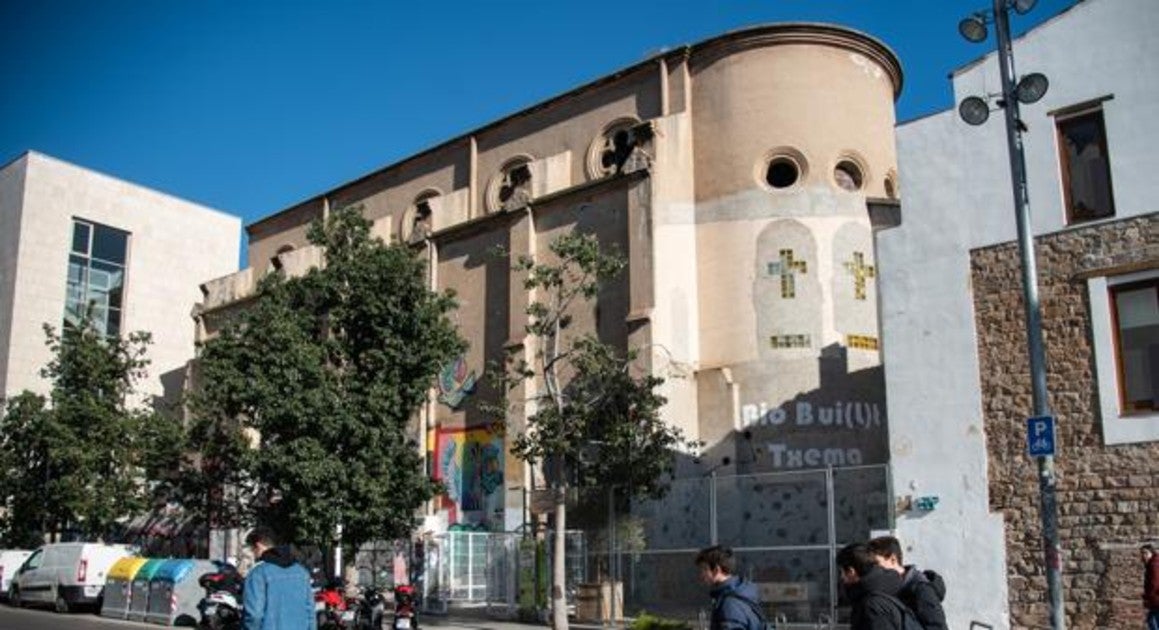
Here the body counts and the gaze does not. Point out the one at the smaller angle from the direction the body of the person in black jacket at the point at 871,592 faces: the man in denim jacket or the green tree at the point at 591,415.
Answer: the man in denim jacket

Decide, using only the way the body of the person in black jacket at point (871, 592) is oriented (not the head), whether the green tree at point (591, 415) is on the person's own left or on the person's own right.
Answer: on the person's own right

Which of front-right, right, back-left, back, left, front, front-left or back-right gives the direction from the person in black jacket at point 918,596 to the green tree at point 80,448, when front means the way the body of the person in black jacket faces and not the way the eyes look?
front-right

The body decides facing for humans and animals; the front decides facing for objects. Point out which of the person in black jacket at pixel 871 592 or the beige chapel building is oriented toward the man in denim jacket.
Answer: the person in black jacket

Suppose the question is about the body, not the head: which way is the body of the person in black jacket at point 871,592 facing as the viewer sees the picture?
to the viewer's left

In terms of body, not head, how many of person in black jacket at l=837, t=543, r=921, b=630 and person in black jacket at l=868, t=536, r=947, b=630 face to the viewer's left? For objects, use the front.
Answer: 2

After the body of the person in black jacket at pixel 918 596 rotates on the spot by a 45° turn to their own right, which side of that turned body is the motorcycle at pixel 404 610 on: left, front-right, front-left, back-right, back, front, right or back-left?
front

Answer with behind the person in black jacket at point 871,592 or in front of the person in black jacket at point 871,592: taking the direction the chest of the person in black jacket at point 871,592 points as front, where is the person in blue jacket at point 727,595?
in front

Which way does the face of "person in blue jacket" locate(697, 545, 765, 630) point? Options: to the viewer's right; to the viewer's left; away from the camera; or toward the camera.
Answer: to the viewer's left

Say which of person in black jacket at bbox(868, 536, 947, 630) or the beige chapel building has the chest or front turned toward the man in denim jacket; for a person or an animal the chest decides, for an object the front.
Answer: the person in black jacket

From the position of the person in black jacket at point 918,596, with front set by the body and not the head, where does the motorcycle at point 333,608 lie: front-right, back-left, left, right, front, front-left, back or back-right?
front-right

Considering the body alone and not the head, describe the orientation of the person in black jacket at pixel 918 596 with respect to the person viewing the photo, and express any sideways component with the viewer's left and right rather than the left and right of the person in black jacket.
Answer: facing to the left of the viewer
